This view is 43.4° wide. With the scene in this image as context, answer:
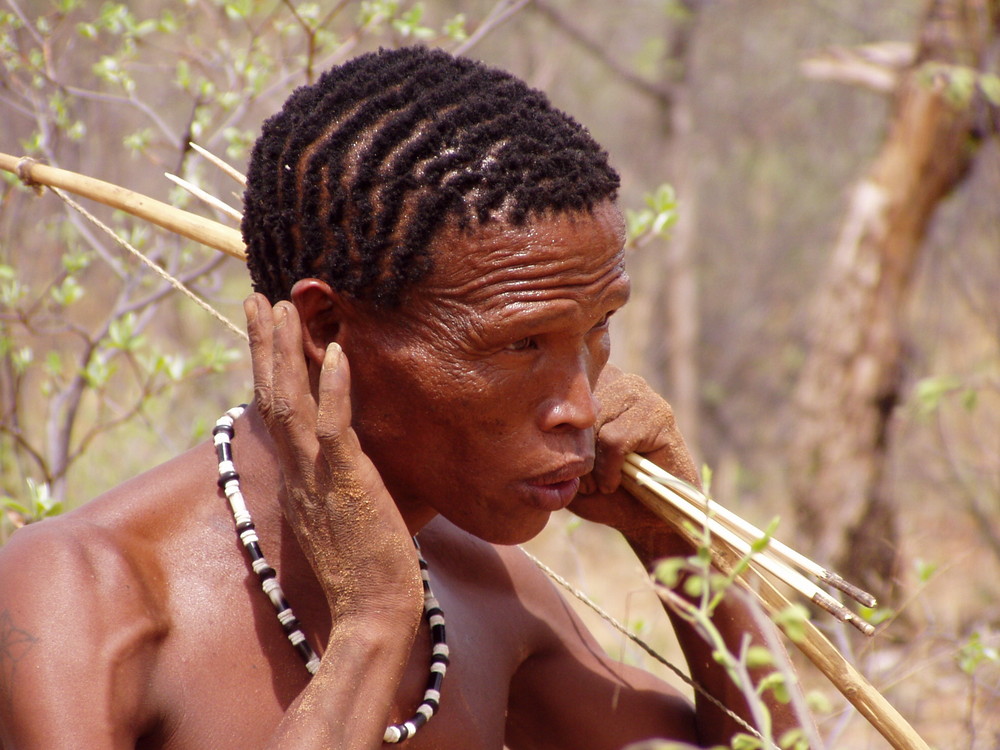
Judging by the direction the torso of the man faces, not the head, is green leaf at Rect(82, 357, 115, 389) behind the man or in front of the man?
behind

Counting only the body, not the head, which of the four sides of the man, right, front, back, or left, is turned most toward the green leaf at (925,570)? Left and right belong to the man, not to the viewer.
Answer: left

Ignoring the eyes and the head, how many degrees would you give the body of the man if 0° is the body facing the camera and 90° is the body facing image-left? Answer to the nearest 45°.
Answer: approximately 315°

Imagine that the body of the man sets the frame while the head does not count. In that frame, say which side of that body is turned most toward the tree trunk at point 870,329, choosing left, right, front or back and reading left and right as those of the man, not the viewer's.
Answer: left
